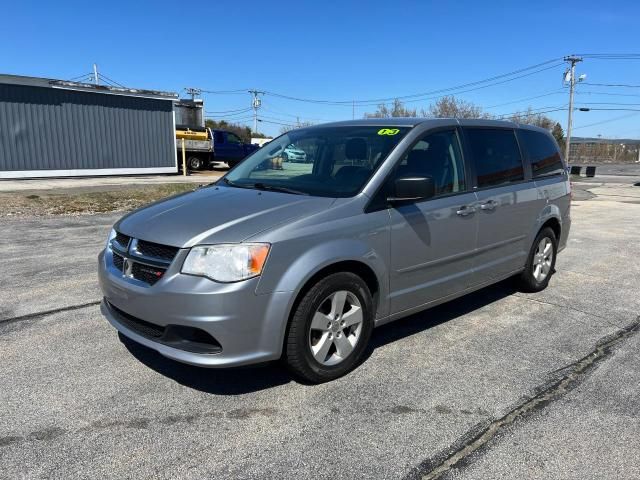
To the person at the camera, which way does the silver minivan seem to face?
facing the viewer and to the left of the viewer

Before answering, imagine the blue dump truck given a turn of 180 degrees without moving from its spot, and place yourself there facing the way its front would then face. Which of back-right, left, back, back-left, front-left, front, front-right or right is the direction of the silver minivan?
left

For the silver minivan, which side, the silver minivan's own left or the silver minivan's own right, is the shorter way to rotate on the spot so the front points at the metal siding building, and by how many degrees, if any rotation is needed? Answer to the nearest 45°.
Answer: approximately 90° to the silver minivan's own right

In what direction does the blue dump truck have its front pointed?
to the viewer's right
